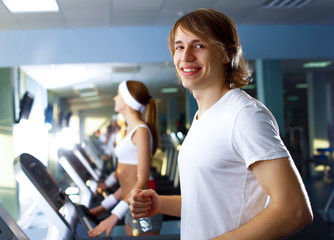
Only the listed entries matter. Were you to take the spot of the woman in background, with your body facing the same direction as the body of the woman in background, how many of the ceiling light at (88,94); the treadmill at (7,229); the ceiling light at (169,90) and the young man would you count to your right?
2

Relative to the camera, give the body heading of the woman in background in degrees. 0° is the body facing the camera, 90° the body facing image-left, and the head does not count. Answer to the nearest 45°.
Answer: approximately 90°

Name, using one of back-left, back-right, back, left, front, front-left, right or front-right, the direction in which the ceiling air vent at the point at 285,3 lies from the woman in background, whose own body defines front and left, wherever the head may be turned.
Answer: back-right

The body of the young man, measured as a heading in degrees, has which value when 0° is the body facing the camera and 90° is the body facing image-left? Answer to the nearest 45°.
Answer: approximately 45°

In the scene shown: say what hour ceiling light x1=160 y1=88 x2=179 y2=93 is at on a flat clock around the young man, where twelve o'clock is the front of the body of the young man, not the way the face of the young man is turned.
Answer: The ceiling light is roughly at 4 o'clock from the young man.

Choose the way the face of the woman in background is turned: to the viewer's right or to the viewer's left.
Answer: to the viewer's left
